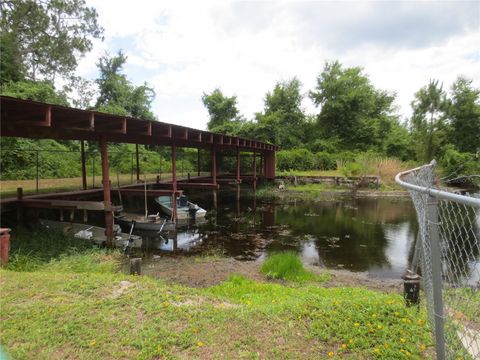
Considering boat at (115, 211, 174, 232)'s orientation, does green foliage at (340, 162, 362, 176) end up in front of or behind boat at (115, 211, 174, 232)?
behind

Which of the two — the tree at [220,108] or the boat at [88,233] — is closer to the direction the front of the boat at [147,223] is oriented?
the boat

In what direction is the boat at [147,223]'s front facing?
to the viewer's left

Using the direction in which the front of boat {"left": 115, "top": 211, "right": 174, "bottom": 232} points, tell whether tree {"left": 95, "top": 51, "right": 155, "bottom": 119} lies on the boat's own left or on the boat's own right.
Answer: on the boat's own right

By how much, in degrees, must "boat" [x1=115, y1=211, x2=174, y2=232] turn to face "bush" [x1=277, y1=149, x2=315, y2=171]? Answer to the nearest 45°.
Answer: approximately 135° to its right

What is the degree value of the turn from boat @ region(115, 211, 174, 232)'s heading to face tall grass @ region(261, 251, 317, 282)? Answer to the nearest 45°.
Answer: approximately 135° to its left

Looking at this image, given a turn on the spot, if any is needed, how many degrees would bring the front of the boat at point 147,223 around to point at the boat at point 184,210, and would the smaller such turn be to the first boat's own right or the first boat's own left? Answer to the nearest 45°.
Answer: approximately 135° to the first boat's own right

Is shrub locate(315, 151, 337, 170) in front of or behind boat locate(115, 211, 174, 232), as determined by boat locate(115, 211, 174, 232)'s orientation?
behind

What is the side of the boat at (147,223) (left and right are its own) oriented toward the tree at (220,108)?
right

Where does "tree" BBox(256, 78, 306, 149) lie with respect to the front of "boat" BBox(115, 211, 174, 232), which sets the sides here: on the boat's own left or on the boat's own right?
on the boat's own right

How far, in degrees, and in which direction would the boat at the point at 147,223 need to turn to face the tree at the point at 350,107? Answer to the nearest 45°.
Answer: approximately 135° to its right

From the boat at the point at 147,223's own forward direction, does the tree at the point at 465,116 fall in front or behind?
behind

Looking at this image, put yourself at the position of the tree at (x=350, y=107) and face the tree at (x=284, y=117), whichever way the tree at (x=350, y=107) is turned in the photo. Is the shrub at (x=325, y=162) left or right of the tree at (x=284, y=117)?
left
